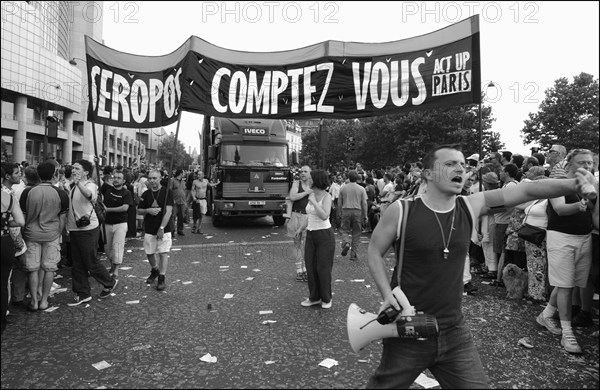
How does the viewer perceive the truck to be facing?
facing the viewer

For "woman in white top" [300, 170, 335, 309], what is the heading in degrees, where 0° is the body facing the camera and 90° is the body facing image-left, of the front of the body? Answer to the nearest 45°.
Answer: approximately 45°

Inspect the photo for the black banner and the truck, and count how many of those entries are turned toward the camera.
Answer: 2

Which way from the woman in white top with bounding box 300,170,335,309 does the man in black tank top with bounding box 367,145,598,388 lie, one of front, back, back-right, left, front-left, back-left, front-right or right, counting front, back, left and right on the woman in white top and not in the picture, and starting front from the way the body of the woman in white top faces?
front-left

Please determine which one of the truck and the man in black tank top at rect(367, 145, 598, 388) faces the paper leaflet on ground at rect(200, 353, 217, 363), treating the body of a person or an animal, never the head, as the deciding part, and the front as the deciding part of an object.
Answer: the truck

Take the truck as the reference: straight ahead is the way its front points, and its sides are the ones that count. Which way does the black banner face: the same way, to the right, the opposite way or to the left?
the same way

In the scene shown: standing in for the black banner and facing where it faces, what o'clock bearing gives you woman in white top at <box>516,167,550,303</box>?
The woman in white top is roughly at 9 o'clock from the black banner.

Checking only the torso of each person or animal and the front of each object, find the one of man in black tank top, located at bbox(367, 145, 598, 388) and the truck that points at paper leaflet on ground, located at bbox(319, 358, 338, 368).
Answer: the truck

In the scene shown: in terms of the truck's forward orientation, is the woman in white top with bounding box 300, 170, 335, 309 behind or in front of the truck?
in front

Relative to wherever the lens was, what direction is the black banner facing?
facing the viewer

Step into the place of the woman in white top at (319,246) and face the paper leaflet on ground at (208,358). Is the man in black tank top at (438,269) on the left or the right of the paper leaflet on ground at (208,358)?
left

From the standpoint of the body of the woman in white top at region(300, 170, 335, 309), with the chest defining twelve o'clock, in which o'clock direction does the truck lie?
The truck is roughly at 4 o'clock from the woman in white top.
